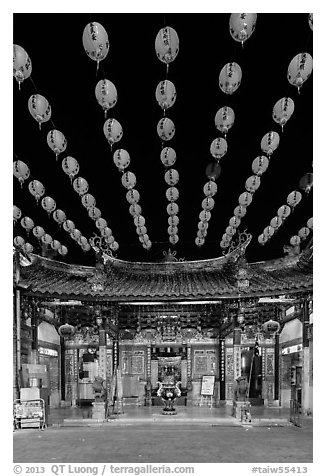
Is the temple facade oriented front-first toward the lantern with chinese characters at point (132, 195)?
yes

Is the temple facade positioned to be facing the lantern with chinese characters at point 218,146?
yes

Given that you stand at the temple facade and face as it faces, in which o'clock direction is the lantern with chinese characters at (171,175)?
The lantern with chinese characters is roughly at 12 o'clock from the temple facade.

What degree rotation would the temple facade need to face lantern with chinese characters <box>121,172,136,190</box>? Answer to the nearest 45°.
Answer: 0° — it already faces it

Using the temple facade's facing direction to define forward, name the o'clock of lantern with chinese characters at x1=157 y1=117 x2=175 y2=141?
The lantern with chinese characters is roughly at 12 o'clock from the temple facade.

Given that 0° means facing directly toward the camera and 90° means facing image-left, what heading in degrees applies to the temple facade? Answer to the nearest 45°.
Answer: approximately 0°

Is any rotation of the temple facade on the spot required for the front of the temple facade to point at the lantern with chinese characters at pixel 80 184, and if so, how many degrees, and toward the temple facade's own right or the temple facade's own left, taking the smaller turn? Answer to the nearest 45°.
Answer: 0° — it already faces it
